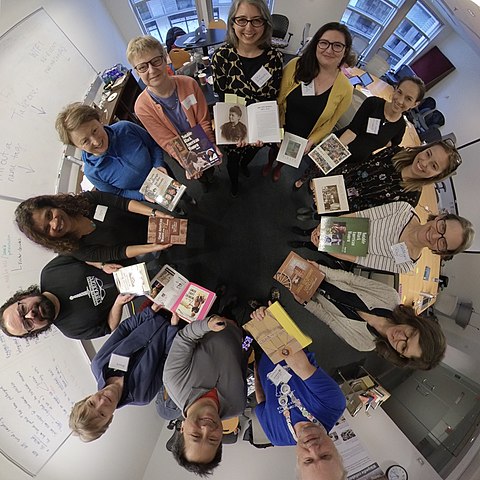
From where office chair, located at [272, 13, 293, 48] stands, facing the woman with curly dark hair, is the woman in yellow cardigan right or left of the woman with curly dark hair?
left

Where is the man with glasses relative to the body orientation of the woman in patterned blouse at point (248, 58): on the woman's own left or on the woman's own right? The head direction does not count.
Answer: on the woman's own right

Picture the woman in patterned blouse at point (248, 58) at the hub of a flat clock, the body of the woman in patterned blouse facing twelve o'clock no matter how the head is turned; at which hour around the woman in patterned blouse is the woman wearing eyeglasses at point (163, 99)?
The woman wearing eyeglasses is roughly at 3 o'clock from the woman in patterned blouse.

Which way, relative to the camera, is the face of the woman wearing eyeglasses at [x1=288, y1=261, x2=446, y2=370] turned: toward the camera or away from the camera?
toward the camera

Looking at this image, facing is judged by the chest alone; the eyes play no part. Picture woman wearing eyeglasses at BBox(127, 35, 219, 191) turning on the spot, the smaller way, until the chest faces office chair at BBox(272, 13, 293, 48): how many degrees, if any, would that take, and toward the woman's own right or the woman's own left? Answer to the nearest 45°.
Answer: approximately 135° to the woman's own left

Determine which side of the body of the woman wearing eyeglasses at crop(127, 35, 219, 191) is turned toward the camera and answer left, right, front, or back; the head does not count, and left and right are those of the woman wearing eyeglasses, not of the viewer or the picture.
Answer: front

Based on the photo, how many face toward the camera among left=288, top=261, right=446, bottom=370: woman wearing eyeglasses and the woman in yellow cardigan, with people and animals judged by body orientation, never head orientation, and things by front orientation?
2

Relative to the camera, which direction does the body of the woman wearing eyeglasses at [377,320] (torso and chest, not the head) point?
toward the camera

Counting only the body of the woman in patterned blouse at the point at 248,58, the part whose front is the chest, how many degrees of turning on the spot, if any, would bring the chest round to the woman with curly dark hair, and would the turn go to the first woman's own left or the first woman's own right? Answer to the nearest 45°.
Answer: approximately 90° to the first woman's own right
